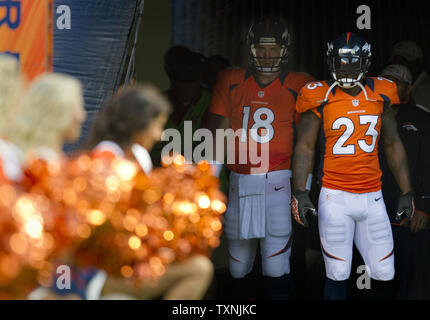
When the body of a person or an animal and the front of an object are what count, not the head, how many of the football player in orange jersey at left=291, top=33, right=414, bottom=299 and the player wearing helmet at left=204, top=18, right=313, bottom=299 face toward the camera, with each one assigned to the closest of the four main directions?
2

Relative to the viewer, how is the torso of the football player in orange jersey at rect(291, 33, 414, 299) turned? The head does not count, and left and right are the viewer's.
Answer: facing the viewer

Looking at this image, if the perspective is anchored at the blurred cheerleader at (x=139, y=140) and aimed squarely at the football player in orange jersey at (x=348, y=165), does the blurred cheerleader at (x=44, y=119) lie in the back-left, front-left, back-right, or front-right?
back-left

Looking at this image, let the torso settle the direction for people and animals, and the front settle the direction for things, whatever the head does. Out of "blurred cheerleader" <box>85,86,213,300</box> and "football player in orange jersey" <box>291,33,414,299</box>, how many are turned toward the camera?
1

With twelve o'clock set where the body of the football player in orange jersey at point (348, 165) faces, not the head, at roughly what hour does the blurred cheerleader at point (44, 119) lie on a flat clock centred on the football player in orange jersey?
The blurred cheerleader is roughly at 1 o'clock from the football player in orange jersey.

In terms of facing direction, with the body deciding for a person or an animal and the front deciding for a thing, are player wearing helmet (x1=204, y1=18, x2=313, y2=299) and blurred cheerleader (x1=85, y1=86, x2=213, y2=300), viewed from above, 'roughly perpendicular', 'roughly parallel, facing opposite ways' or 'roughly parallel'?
roughly perpendicular

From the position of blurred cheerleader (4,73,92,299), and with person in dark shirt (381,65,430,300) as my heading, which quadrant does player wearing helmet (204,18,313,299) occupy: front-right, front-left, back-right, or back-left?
front-left

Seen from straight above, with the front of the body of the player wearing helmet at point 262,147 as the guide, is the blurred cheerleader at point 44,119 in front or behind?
in front

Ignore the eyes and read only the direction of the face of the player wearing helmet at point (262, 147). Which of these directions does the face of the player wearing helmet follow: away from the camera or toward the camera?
toward the camera

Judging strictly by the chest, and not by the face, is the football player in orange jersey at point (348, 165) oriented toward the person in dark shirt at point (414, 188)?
no

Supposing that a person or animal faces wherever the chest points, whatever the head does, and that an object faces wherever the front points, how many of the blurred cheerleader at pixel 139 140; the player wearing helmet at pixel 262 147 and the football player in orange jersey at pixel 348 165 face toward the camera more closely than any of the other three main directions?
2

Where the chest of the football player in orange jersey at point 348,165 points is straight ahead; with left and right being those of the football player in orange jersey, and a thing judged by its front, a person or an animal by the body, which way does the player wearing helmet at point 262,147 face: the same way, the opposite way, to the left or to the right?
the same way

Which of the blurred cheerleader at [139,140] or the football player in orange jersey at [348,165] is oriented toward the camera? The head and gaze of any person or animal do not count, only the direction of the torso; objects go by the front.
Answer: the football player in orange jersey
